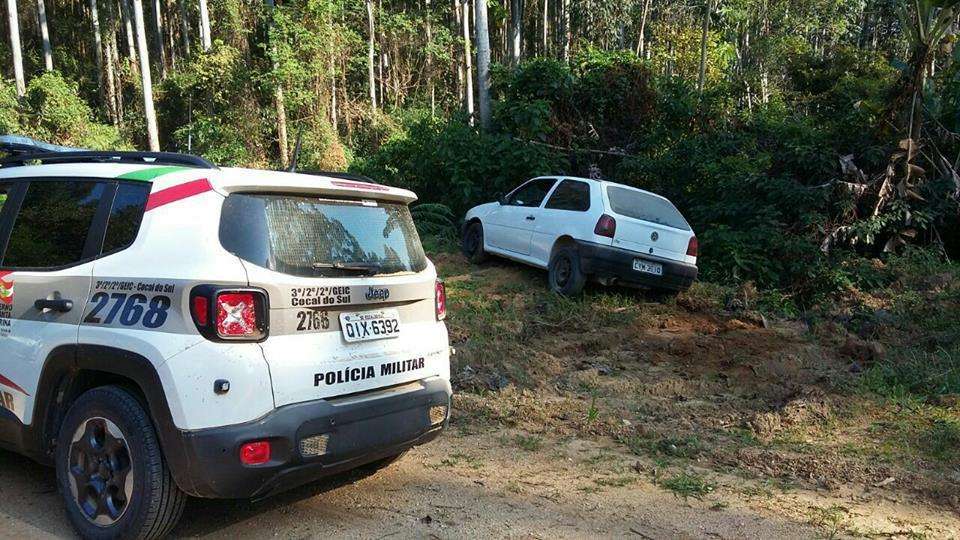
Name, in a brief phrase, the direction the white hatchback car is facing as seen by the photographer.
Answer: facing away from the viewer and to the left of the viewer

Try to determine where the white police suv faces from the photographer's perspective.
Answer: facing away from the viewer and to the left of the viewer

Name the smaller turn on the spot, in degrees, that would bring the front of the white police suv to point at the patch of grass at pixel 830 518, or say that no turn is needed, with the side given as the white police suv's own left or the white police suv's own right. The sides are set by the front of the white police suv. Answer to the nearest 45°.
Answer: approximately 135° to the white police suv's own right

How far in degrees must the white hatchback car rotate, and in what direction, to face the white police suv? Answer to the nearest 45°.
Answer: approximately 135° to its left

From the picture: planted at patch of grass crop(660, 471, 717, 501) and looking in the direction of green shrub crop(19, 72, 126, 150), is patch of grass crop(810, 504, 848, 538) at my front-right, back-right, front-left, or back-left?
back-right

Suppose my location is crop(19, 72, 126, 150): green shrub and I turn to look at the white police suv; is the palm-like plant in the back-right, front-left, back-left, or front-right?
front-left

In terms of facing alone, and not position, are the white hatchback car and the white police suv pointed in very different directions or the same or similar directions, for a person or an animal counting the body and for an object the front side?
same or similar directions

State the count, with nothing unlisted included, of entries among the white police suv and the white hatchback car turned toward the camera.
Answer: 0

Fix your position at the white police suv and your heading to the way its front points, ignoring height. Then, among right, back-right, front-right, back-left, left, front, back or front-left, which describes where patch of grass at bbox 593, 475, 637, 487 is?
back-right

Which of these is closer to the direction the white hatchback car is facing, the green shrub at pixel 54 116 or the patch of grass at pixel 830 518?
the green shrub

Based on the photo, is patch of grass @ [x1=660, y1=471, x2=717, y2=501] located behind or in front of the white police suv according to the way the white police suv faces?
behind

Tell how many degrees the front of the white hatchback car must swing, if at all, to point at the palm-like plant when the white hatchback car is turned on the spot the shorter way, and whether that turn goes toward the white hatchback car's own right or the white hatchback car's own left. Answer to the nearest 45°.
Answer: approximately 90° to the white hatchback car's own right

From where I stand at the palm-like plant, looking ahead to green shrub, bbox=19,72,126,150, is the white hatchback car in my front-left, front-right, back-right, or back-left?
front-left

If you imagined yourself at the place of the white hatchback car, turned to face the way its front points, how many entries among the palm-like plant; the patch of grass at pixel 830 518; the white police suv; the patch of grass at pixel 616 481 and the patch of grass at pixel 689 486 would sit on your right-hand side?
1

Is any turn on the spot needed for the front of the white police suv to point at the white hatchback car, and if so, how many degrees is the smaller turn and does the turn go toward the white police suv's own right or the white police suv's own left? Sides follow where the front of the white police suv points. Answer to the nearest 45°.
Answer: approximately 90° to the white police suv's own right

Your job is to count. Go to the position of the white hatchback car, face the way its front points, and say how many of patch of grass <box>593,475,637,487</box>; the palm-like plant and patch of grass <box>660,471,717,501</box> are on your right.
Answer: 1

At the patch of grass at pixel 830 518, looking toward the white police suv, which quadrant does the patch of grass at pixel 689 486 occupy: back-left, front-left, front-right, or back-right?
front-right

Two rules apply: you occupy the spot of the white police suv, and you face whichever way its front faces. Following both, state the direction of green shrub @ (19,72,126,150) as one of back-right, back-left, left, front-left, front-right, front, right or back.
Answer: front-right
